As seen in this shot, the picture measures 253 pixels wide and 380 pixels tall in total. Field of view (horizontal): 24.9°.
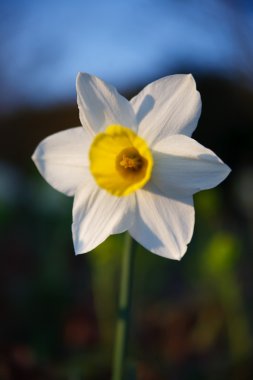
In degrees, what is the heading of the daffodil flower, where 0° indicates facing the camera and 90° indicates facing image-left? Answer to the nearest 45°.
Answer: approximately 0°
